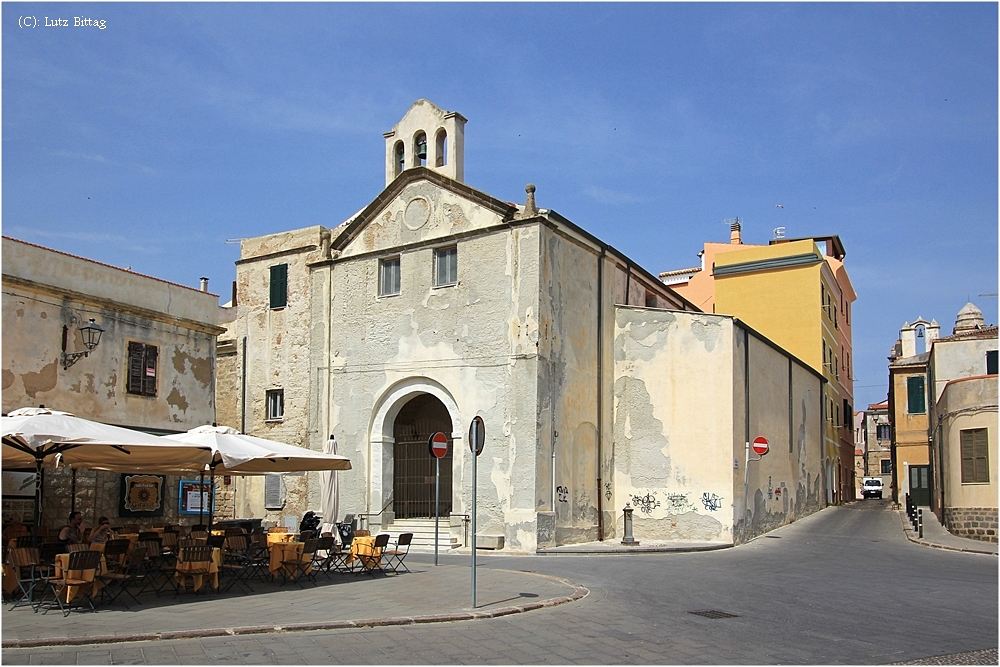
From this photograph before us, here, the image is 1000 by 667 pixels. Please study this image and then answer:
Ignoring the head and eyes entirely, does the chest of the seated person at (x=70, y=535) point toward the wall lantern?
no

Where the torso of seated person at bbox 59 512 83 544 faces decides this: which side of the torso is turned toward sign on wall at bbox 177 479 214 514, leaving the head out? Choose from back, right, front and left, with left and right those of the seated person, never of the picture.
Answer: left

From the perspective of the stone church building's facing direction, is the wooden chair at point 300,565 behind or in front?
in front

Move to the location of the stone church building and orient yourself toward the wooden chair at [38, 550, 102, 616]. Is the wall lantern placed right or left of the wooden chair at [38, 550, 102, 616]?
right

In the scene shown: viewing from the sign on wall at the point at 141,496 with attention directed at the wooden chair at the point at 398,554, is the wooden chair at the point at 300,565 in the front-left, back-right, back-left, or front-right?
front-right

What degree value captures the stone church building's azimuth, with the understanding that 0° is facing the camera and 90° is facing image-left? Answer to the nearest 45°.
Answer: approximately 45°

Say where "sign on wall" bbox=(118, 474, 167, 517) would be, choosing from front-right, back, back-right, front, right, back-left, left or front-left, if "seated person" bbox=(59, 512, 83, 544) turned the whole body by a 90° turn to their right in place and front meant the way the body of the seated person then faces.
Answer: back

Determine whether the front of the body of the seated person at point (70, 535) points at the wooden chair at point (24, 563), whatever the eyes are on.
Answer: no

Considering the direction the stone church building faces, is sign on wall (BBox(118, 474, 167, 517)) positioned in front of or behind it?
in front
